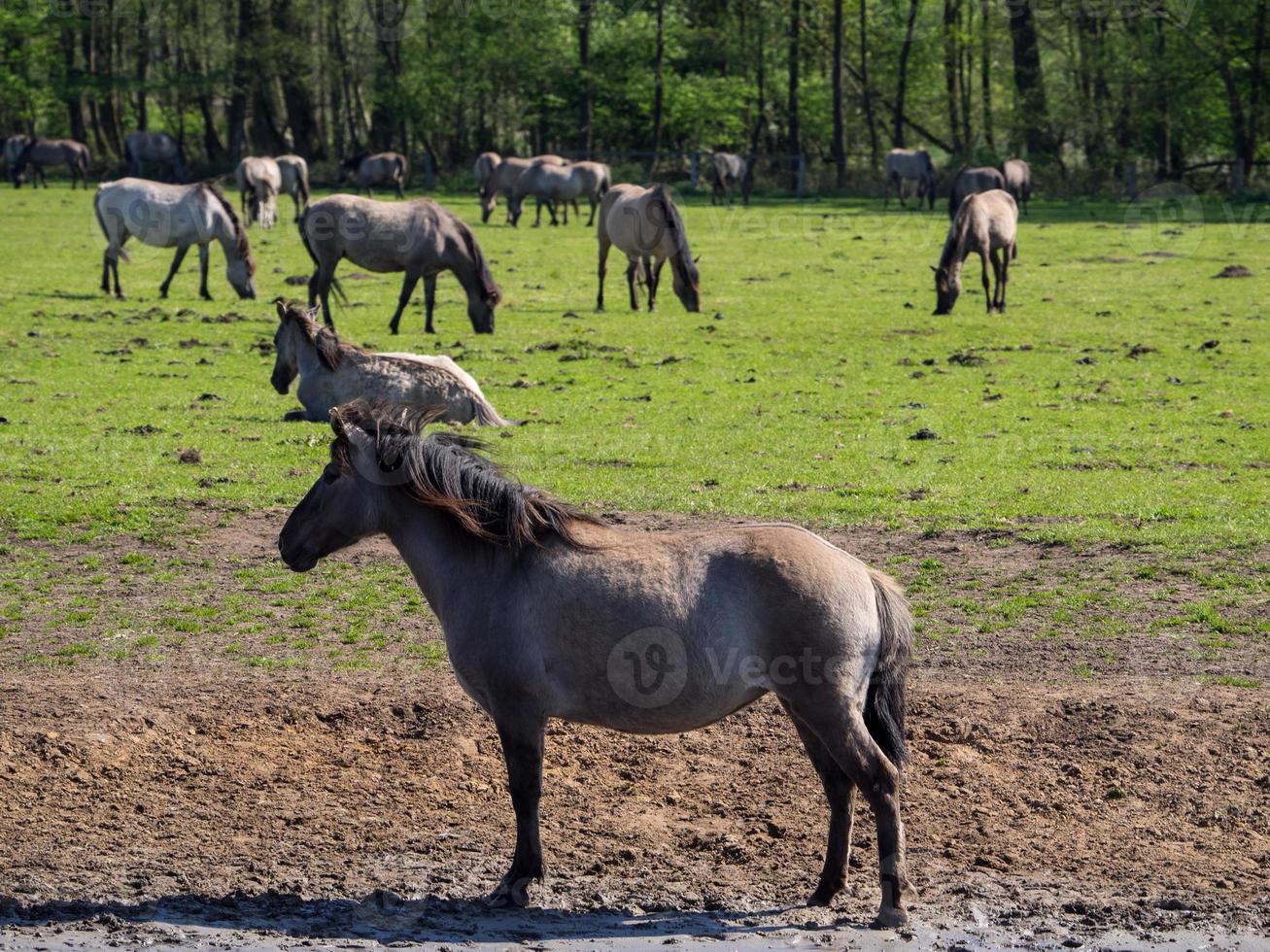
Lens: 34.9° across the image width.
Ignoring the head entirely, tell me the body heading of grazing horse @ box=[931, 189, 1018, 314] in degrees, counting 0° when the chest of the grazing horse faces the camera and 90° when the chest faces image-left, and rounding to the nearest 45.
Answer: approximately 45°

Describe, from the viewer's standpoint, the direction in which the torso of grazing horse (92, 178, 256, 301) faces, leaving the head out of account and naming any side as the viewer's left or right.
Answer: facing to the right of the viewer

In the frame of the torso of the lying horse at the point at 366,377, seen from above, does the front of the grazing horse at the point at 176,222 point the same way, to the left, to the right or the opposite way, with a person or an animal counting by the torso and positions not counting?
the opposite way

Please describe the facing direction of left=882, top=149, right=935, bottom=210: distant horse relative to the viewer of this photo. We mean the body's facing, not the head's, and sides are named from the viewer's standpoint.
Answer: facing to the right of the viewer

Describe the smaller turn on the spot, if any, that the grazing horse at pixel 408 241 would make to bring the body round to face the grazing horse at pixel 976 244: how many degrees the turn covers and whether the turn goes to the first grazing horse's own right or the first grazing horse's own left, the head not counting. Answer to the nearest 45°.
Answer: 0° — it already faces it

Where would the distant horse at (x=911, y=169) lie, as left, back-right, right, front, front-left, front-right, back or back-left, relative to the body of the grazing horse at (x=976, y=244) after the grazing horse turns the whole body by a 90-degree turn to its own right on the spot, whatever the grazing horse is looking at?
front-right

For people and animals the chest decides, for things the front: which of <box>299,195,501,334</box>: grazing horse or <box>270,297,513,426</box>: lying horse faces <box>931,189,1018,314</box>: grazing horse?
<box>299,195,501,334</box>: grazing horse

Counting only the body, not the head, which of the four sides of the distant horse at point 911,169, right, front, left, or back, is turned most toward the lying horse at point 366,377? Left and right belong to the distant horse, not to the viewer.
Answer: right

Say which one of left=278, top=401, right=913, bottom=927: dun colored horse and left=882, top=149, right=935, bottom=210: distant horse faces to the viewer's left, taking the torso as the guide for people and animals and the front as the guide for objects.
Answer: the dun colored horse

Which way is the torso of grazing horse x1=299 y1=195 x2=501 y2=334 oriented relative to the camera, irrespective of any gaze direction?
to the viewer's right

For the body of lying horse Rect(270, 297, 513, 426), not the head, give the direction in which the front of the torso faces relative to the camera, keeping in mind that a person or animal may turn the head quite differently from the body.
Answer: to the viewer's left

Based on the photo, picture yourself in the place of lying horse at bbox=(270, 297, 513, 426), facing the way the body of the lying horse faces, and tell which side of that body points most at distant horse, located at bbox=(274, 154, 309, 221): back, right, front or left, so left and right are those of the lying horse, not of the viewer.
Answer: right
